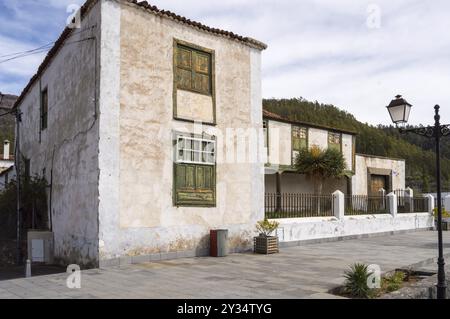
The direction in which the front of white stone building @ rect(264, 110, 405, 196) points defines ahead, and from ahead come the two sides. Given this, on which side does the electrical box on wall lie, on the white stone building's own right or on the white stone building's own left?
on the white stone building's own right

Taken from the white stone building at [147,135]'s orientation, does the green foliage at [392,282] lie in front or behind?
in front

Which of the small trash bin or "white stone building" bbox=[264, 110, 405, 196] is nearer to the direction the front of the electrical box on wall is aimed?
the small trash bin

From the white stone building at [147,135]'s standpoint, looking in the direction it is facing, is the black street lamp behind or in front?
in front

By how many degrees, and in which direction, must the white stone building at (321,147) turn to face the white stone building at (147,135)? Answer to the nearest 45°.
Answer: approximately 45° to its right

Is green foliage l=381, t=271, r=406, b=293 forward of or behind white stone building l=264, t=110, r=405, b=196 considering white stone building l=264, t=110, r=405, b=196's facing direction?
forward

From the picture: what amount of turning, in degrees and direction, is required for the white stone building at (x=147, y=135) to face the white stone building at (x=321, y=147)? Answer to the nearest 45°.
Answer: approximately 90° to its left

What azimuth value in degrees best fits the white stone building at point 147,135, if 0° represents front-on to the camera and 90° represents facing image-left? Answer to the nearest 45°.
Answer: approximately 315°

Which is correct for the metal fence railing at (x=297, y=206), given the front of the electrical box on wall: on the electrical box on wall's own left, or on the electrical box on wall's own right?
on the electrical box on wall's own left

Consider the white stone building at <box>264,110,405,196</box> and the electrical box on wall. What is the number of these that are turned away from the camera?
0

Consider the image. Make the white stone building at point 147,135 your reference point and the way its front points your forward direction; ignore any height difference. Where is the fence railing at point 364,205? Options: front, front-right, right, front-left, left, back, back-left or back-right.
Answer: left

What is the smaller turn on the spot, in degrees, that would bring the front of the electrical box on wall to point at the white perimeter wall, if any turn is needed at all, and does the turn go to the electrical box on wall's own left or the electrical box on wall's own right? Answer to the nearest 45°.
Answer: approximately 90° to the electrical box on wall's own left
